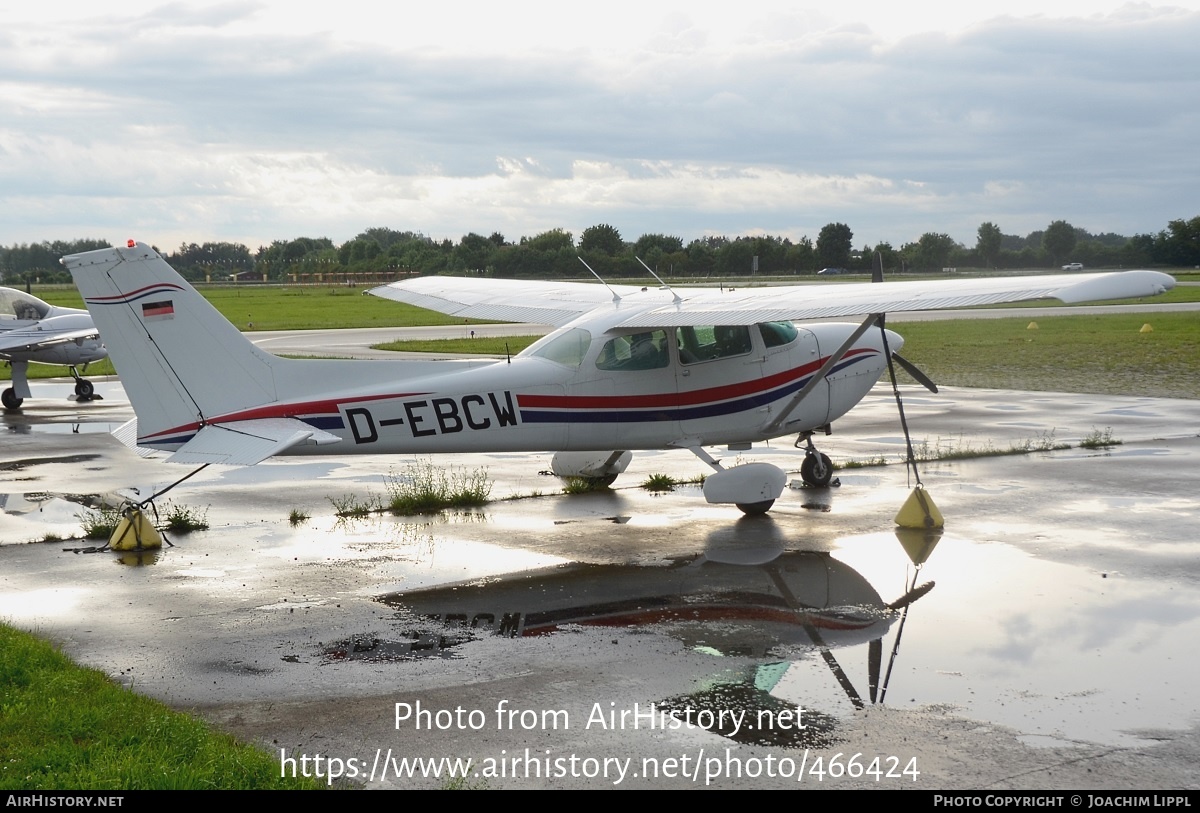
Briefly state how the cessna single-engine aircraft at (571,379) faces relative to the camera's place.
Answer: facing away from the viewer and to the right of the viewer

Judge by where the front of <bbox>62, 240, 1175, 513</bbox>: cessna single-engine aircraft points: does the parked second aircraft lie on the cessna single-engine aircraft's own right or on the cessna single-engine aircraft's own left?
on the cessna single-engine aircraft's own left
